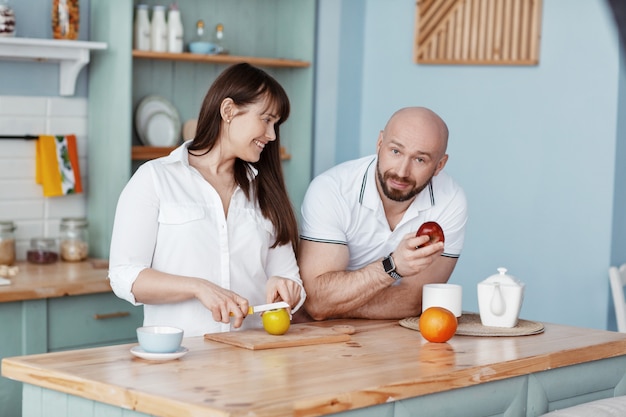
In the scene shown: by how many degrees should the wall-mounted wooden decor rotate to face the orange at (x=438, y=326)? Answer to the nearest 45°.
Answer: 0° — it already faces it

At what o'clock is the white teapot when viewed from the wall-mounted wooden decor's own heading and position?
The white teapot is roughly at 12 o'clock from the wall-mounted wooden decor.

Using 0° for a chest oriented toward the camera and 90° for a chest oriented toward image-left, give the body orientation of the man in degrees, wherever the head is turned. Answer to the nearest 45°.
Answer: approximately 0°

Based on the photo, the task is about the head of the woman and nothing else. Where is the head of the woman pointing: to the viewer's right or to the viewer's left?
to the viewer's right

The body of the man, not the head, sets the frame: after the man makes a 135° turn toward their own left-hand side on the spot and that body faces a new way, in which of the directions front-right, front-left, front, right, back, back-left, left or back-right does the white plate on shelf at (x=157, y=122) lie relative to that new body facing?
left
